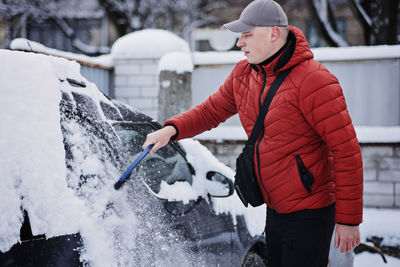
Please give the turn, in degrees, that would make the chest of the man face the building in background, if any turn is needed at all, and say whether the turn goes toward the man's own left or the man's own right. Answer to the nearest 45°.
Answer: approximately 135° to the man's own right

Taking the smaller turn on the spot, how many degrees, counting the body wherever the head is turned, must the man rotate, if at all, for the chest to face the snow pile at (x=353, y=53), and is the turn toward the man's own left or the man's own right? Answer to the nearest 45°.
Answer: approximately 135° to the man's own right

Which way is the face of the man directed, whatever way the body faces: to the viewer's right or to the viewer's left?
to the viewer's left

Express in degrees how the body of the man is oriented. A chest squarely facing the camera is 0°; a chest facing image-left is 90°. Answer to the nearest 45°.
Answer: approximately 45°

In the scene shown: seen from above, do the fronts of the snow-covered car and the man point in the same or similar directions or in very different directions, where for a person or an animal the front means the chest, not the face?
very different directions

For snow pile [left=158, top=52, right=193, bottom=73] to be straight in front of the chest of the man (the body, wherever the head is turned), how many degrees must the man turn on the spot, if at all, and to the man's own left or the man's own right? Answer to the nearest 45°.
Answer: approximately 135° to the man's own right
